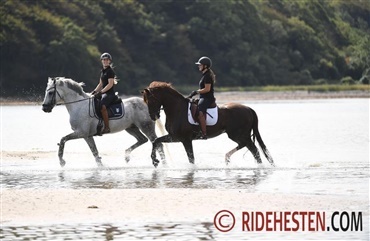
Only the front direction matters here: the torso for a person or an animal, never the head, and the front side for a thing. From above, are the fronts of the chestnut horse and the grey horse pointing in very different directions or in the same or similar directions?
same or similar directions

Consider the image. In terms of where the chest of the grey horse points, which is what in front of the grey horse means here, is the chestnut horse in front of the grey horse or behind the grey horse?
behind

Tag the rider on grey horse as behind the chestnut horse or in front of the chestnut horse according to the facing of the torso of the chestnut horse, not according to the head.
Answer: in front

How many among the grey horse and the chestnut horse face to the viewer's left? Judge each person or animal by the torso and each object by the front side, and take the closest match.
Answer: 2

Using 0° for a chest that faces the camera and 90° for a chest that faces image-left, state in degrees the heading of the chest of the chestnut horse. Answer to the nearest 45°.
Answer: approximately 90°

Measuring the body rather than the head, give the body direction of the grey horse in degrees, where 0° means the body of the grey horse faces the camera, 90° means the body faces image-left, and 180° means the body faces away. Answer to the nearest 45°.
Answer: approximately 90°
